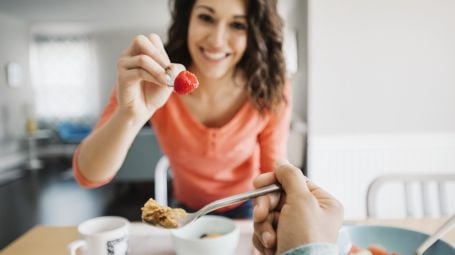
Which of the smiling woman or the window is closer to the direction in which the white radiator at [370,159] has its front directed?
the smiling woman

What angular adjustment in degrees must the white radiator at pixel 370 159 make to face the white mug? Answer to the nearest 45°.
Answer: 0° — it already faces it

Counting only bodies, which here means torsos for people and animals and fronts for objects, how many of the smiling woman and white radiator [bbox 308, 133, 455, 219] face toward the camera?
2

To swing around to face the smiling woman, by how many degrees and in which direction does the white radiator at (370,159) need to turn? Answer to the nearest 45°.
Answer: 0° — it already faces them

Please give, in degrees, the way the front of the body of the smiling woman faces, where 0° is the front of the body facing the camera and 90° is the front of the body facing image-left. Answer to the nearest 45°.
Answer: approximately 0°

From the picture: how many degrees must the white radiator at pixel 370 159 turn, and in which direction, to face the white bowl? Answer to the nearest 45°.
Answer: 0° — it already faces it

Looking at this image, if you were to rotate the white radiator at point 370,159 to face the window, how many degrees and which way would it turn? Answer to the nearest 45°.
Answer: approximately 135° to its right
